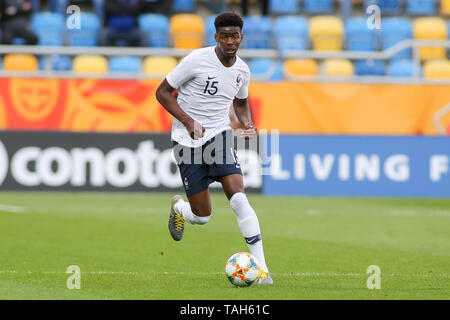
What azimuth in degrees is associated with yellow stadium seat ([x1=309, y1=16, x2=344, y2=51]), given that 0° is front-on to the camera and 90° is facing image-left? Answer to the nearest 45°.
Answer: approximately 0°

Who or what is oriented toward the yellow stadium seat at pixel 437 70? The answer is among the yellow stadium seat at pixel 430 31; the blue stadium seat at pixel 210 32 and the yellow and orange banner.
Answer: the yellow stadium seat at pixel 430 31

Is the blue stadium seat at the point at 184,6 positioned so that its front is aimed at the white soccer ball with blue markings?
yes

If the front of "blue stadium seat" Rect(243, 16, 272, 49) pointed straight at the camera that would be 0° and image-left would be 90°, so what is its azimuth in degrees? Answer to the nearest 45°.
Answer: approximately 0°

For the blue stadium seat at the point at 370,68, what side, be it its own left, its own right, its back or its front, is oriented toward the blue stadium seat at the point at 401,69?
left
